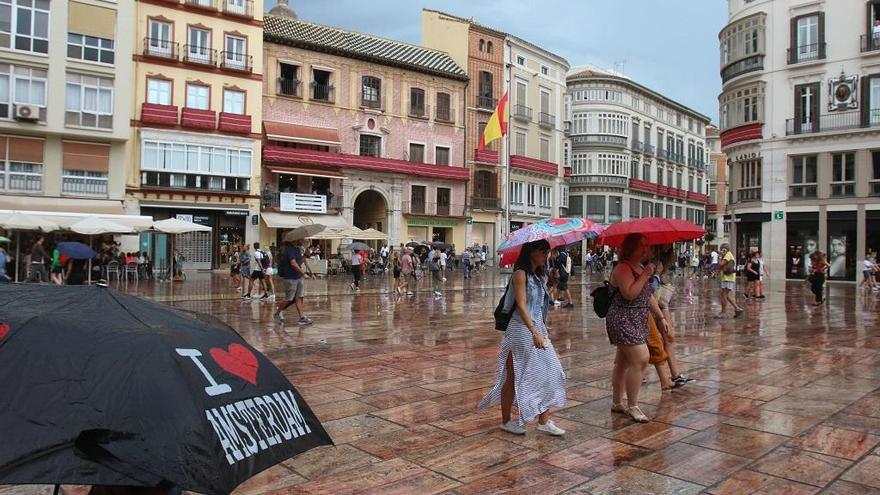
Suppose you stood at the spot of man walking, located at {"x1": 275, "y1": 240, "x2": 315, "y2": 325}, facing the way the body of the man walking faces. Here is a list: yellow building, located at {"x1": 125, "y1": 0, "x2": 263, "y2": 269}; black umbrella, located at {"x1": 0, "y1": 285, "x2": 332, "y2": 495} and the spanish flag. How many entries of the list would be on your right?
1

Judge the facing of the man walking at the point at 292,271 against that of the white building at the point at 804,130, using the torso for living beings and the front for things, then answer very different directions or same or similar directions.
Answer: very different directions

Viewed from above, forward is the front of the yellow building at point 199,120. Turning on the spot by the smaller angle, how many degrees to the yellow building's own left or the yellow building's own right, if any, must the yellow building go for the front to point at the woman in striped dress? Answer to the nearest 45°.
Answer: approximately 45° to the yellow building's own right

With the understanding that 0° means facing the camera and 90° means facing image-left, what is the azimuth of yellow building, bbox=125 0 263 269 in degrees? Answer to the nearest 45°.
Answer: approximately 315°
